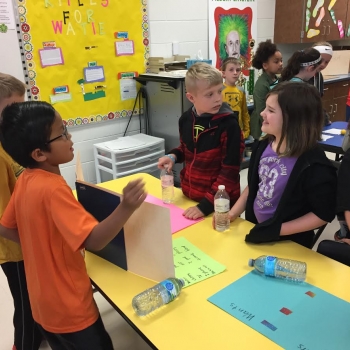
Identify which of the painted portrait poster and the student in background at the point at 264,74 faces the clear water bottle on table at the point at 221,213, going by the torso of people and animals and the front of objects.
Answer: the painted portrait poster

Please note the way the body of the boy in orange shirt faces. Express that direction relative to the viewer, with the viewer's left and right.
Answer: facing away from the viewer and to the right of the viewer

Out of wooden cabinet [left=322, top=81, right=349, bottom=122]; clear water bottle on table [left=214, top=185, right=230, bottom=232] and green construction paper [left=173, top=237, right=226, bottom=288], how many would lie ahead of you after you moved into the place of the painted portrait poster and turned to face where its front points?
2

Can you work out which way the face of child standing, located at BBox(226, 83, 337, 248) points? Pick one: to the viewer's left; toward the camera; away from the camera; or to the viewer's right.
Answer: to the viewer's left

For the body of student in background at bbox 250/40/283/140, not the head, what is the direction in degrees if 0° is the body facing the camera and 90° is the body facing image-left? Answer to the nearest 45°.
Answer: approximately 270°

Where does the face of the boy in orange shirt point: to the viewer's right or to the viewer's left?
to the viewer's right

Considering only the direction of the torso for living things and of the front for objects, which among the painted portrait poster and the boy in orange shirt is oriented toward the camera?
the painted portrait poster

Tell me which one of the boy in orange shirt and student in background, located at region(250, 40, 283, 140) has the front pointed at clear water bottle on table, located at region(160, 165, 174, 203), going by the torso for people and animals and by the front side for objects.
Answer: the boy in orange shirt

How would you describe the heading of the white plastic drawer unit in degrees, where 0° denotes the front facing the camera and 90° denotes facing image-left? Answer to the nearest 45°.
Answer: approximately 315°

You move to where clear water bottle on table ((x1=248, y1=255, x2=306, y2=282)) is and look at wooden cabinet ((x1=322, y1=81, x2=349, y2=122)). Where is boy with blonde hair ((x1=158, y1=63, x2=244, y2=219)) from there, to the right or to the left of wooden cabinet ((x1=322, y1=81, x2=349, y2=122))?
left

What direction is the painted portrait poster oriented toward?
toward the camera
